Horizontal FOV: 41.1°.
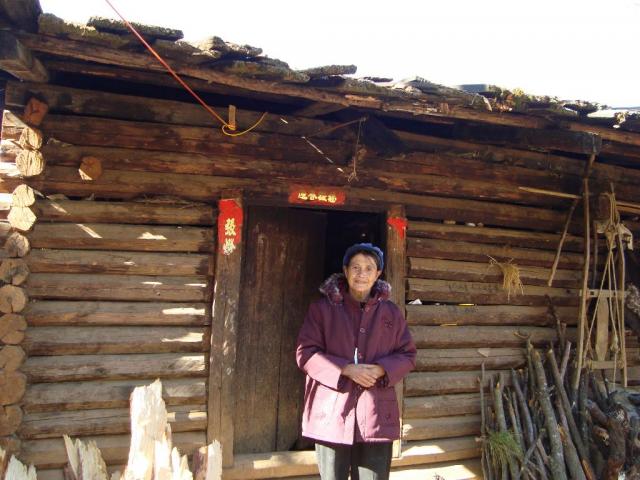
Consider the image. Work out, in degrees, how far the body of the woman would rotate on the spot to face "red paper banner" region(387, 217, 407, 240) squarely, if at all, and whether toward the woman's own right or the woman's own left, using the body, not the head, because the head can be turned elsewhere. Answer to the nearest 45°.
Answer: approximately 180°

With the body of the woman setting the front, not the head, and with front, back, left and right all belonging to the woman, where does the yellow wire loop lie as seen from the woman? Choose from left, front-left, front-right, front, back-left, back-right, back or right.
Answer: back-right

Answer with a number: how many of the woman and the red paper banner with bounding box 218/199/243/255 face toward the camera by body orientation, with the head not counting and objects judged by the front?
2

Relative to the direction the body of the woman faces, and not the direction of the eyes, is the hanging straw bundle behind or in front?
behind

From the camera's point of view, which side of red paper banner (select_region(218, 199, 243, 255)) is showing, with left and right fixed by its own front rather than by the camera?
front

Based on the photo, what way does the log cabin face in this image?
toward the camera

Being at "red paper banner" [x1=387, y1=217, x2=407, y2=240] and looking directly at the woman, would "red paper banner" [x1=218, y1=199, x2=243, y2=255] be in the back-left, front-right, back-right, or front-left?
front-right

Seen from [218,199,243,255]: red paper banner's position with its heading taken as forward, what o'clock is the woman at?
The woman is roughly at 11 o'clock from the red paper banner.

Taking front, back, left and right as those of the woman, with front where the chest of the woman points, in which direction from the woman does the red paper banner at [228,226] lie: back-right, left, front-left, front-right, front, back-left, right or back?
back-right
